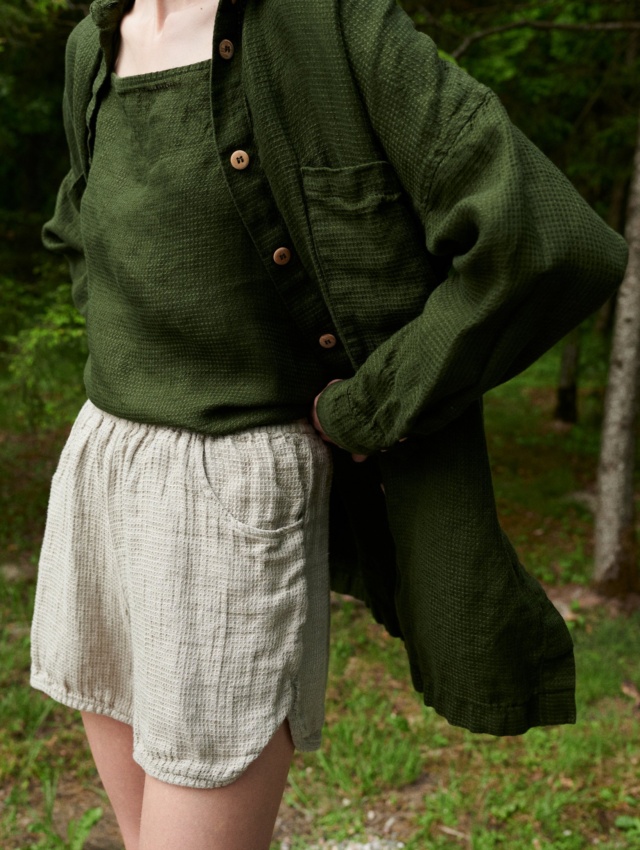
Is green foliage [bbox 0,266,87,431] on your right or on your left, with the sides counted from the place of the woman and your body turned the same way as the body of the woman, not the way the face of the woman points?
on your right

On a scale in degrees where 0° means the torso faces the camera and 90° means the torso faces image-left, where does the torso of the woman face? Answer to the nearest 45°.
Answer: approximately 45°

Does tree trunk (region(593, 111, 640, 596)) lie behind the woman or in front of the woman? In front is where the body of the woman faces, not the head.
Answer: behind

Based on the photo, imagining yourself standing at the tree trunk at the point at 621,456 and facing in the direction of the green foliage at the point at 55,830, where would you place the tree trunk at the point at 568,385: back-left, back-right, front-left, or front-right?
back-right

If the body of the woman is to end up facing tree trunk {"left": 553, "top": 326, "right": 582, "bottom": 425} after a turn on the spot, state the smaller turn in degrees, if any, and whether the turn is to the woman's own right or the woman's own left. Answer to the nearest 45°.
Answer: approximately 135° to the woman's own right
